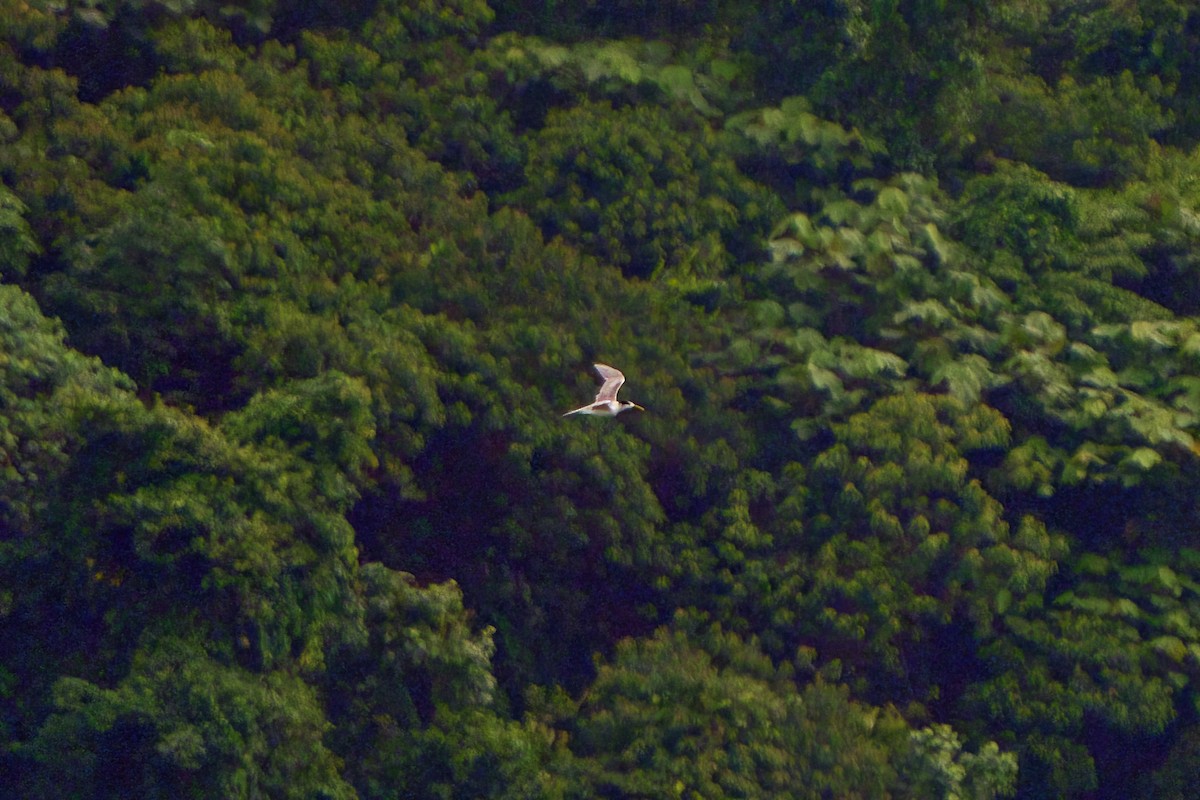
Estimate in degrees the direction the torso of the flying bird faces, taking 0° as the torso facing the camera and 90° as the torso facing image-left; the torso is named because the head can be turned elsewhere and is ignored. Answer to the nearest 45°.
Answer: approximately 270°
